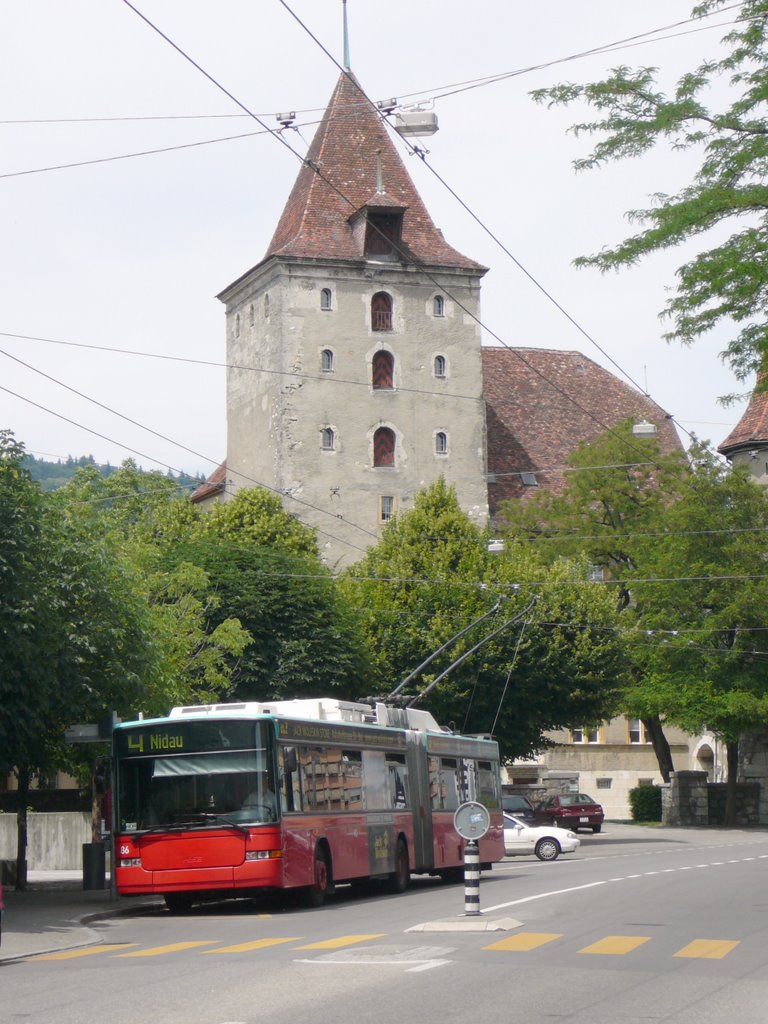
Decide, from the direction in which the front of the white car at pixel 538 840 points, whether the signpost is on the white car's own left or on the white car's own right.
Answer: on the white car's own right

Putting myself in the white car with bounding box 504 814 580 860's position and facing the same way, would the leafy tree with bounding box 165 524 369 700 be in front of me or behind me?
behind

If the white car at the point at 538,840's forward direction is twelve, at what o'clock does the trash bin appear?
The trash bin is roughly at 4 o'clock from the white car.

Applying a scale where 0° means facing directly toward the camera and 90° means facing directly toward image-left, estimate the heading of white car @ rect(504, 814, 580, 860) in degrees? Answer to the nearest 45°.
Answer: approximately 270°

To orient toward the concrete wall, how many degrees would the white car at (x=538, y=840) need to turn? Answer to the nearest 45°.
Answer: approximately 180°

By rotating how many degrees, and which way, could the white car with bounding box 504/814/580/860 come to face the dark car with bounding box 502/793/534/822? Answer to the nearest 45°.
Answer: approximately 90° to its left

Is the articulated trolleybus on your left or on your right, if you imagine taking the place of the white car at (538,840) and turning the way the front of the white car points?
on your right

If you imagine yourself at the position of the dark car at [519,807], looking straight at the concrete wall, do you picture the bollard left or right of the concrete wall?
left
